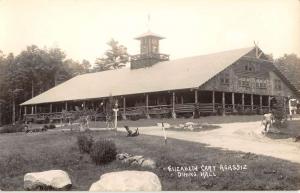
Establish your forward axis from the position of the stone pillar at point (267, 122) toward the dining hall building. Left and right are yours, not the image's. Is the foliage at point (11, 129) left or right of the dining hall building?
left

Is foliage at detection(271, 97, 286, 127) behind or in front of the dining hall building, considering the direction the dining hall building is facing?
in front

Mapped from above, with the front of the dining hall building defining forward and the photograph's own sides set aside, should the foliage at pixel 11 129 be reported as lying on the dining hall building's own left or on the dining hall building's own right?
on the dining hall building's own right

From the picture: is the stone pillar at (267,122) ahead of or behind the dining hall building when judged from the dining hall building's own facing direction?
ahead
